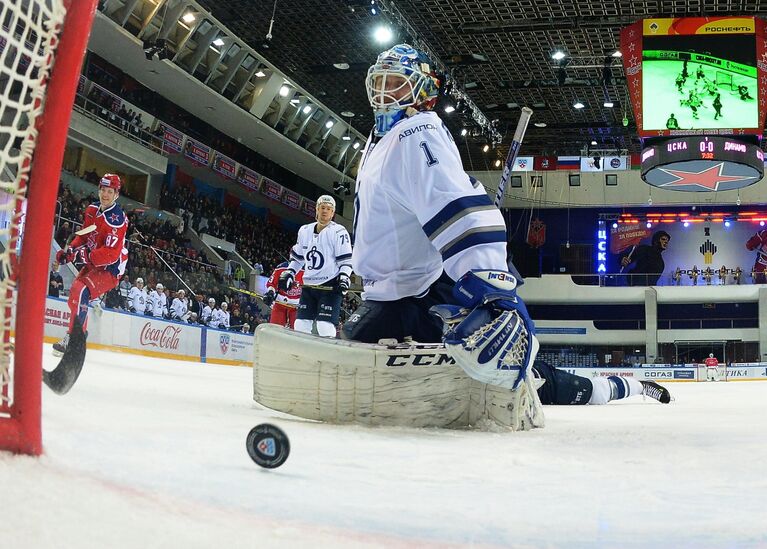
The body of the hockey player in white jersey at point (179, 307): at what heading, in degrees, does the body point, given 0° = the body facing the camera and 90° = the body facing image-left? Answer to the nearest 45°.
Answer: approximately 315°

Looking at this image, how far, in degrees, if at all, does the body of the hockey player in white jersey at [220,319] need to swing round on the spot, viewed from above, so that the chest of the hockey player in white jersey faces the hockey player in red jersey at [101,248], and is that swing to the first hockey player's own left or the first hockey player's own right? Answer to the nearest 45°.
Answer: approximately 45° to the first hockey player's own right

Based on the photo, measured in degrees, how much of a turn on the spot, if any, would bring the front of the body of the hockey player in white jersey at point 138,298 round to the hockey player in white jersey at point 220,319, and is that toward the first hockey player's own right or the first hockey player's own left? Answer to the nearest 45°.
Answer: approximately 90° to the first hockey player's own left

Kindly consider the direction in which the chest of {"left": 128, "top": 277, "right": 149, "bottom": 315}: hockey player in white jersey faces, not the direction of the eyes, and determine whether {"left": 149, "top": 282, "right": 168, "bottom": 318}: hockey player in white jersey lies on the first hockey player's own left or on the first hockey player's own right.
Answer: on the first hockey player's own left

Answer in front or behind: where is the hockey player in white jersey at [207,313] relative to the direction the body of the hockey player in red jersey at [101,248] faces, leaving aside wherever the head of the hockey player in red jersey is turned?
behind

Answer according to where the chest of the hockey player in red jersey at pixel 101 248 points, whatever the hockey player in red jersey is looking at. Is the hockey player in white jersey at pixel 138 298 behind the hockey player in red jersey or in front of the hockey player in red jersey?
behind

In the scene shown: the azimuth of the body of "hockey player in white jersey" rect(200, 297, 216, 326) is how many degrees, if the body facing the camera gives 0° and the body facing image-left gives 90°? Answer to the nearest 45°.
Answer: approximately 315°
